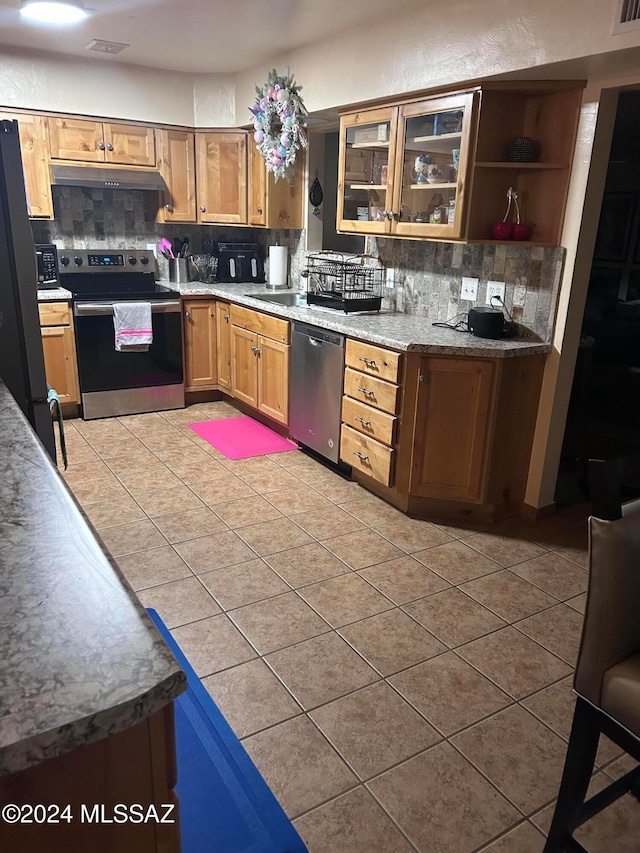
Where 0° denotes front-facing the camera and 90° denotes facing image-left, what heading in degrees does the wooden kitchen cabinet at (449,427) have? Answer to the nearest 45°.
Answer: approximately 45°

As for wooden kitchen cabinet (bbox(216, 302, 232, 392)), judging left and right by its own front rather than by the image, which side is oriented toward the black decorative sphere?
left

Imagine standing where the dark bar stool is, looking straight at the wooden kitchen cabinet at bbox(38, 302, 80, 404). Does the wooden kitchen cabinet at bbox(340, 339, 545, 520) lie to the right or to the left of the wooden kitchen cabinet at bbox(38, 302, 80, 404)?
right

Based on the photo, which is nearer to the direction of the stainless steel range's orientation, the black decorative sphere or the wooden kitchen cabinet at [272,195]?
the black decorative sphere

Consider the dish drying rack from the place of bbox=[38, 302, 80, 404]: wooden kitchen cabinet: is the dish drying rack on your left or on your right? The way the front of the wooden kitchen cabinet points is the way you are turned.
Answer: on your left

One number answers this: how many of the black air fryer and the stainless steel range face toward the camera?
2

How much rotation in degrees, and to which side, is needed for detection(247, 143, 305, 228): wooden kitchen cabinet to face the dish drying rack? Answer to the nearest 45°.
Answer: approximately 90° to its left

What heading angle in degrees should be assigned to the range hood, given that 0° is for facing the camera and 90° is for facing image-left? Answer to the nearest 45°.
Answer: approximately 0°

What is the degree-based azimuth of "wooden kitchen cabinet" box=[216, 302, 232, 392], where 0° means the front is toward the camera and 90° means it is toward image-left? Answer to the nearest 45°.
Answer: approximately 45°
